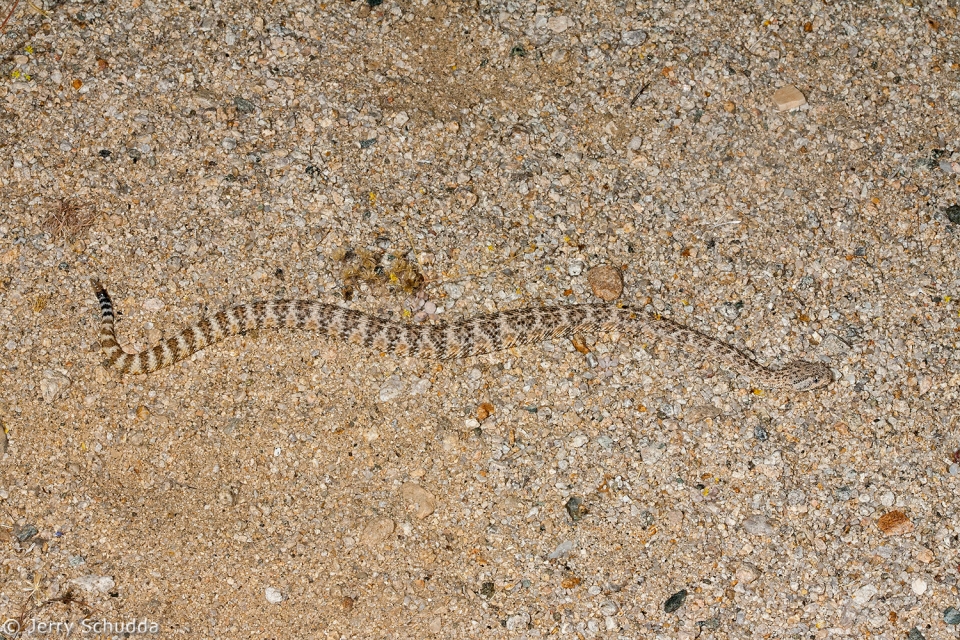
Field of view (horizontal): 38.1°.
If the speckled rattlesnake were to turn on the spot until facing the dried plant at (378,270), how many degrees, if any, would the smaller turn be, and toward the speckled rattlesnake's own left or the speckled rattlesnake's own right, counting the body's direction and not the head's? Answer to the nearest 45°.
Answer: approximately 135° to the speckled rattlesnake's own left

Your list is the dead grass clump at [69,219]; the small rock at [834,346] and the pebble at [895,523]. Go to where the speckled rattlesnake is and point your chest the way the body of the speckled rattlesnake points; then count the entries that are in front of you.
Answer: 2

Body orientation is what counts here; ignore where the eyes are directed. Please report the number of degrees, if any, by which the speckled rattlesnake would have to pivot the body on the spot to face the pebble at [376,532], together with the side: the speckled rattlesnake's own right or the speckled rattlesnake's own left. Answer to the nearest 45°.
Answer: approximately 90° to the speckled rattlesnake's own right

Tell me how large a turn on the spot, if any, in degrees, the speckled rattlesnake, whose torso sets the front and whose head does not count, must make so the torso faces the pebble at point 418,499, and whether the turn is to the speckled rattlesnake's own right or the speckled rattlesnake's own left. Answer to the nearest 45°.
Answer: approximately 90° to the speckled rattlesnake's own right

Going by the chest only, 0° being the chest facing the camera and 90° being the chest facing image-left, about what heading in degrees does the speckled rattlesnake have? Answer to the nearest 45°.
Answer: approximately 270°

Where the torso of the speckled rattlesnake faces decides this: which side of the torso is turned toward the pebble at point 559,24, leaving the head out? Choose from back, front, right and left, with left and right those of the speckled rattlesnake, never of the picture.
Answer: left

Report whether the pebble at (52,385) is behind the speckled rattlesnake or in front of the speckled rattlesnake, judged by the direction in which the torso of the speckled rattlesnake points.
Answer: behind

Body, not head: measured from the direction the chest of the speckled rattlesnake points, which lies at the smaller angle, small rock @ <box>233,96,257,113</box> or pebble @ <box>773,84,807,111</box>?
the pebble

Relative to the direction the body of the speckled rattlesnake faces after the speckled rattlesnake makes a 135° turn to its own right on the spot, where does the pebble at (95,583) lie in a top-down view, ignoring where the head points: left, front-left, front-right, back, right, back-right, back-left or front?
front
